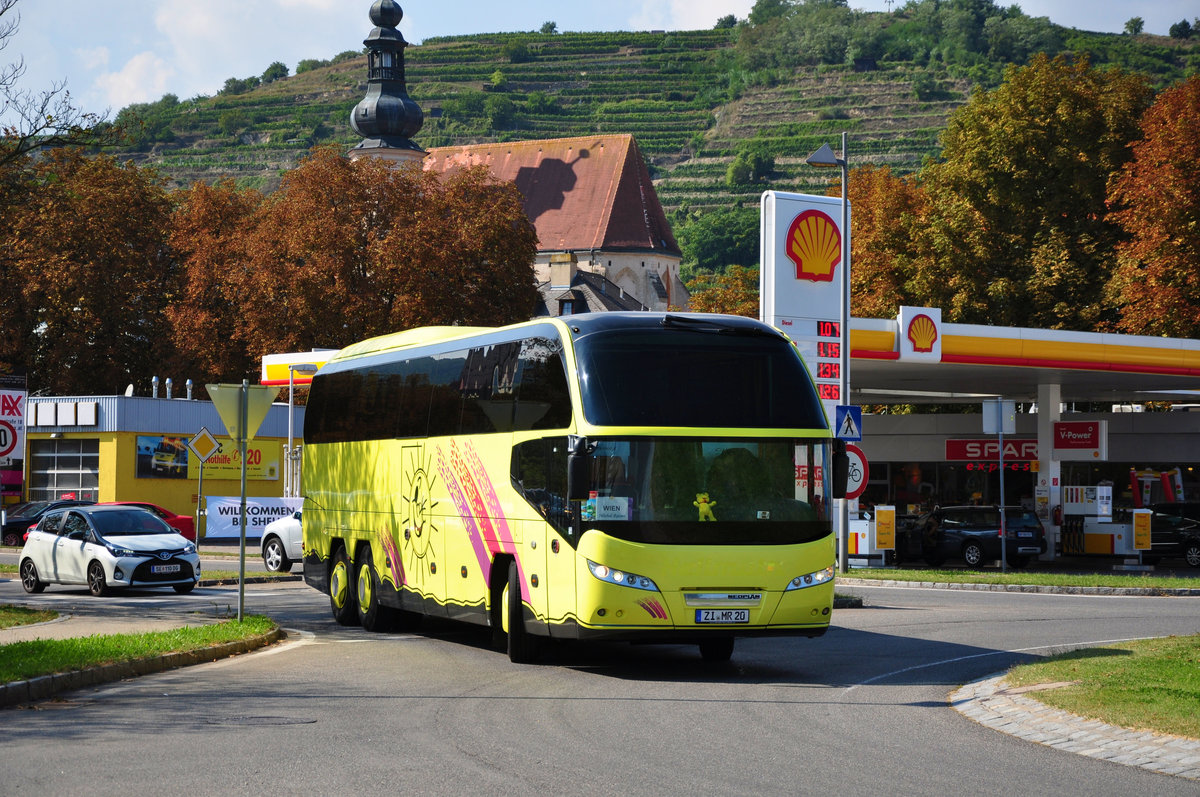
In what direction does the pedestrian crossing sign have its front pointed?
toward the camera

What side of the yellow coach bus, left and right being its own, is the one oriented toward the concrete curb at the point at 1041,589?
left

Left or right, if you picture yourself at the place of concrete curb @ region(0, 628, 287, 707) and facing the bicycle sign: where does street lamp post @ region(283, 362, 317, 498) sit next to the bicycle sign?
left

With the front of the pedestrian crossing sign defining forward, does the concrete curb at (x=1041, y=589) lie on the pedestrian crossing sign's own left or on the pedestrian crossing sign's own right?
on the pedestrian crossing sign's own left

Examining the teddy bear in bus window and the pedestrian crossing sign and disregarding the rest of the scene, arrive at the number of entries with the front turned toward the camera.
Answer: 2

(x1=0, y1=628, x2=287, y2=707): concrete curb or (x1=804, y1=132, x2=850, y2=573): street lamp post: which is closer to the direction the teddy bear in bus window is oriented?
the concrete curb

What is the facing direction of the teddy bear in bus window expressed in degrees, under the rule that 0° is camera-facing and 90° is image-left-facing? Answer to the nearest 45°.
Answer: approximately 0°

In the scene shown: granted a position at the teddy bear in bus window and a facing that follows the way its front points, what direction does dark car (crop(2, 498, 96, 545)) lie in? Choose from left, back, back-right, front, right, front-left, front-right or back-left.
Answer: back-right

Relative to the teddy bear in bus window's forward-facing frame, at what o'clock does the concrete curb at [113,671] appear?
The concrete curb is roughly at 3 o'clock from the teddy bear in bus window.

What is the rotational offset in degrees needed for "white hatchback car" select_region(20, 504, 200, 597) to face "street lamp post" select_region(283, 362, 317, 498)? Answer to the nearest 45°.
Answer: approximately 135° to its left

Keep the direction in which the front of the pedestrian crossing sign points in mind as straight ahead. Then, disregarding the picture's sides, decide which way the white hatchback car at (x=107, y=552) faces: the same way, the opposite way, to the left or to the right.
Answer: to the left

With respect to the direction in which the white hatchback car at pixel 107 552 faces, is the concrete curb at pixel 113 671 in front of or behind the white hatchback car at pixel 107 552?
in front

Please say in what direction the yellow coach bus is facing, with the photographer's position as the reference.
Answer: facing the viewer and to the right of the viewer
